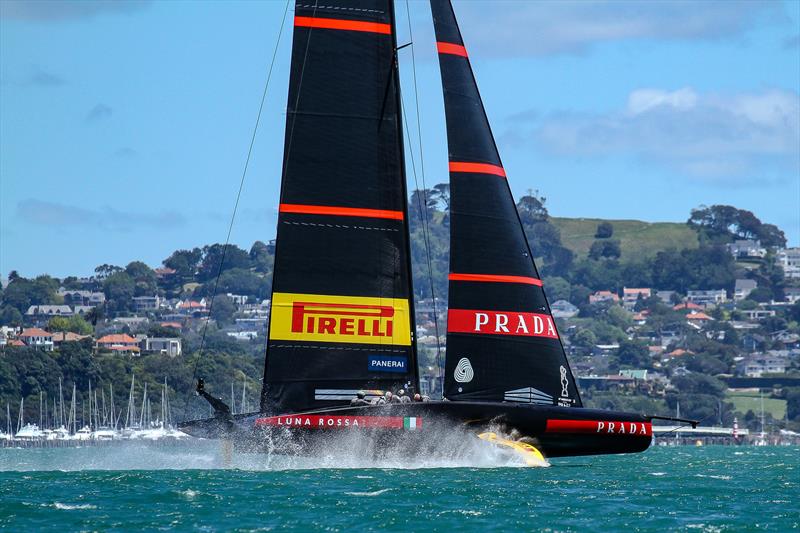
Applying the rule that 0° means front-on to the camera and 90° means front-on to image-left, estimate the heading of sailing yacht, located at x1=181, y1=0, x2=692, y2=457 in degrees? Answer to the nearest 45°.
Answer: approximately 270°
